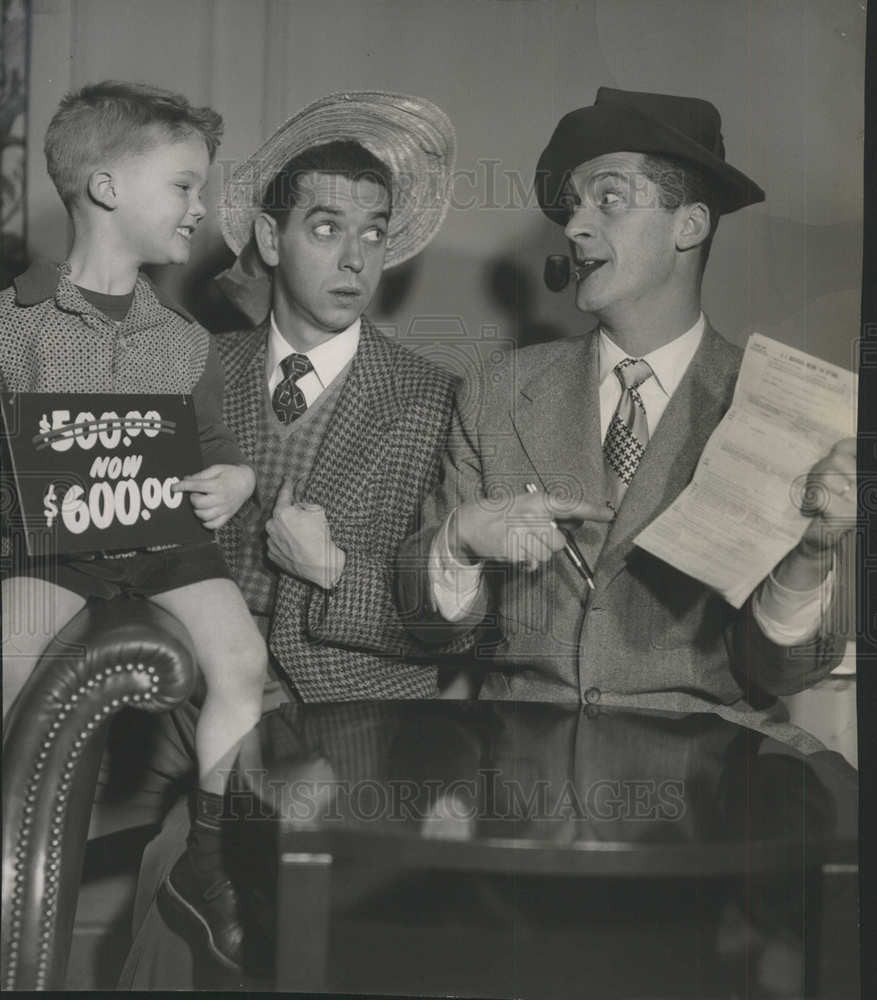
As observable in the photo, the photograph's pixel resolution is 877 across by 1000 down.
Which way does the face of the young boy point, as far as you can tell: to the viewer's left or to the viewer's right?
to the viewer's right

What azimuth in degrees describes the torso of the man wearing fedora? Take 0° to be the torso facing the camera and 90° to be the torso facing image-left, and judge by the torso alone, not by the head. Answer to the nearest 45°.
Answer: approximately 0°

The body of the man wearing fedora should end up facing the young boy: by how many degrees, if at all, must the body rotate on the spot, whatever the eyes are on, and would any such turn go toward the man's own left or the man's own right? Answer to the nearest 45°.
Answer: approximately 90° to the man's own right
